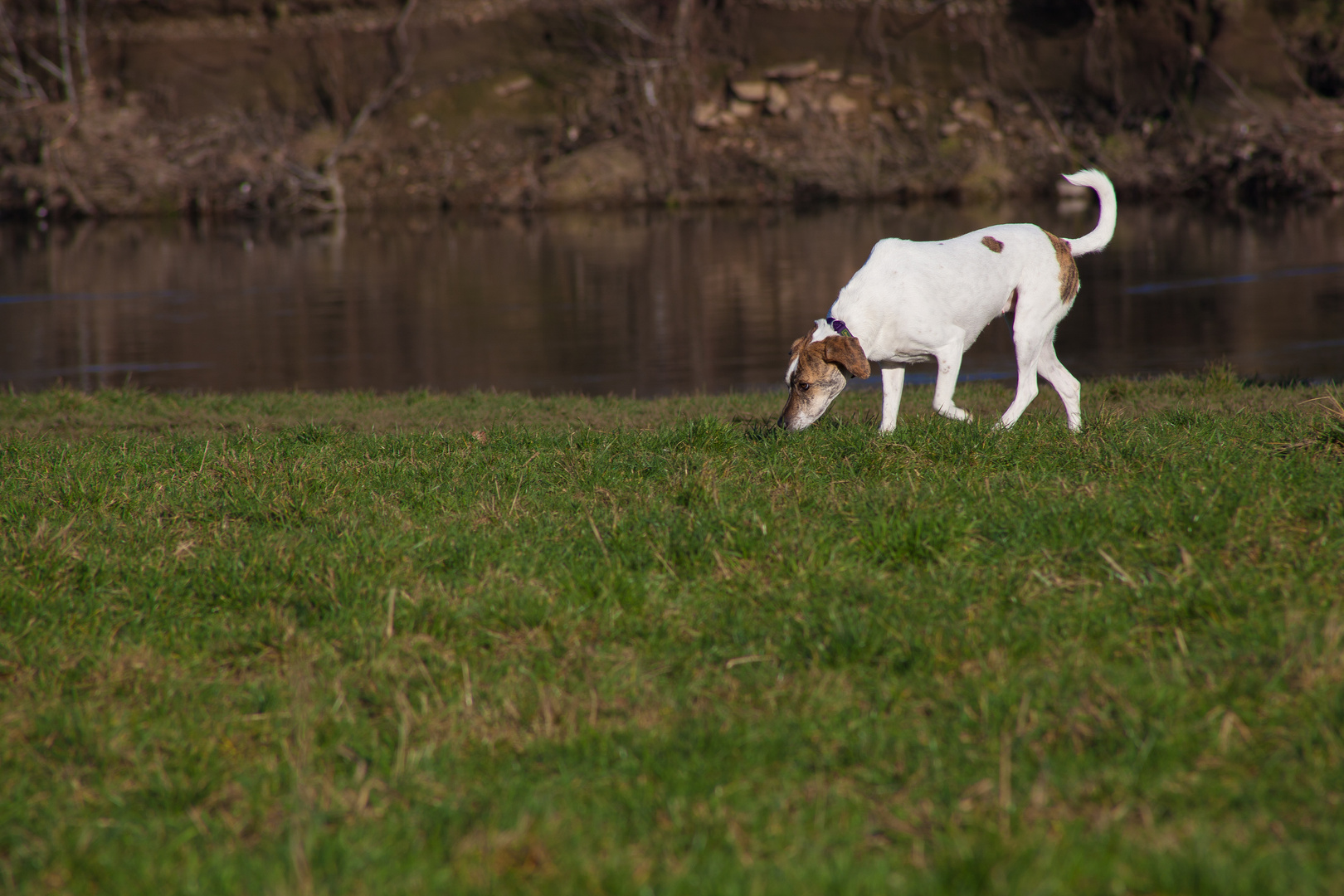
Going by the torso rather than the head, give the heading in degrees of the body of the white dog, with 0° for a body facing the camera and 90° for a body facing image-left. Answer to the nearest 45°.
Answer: approximately 90°
